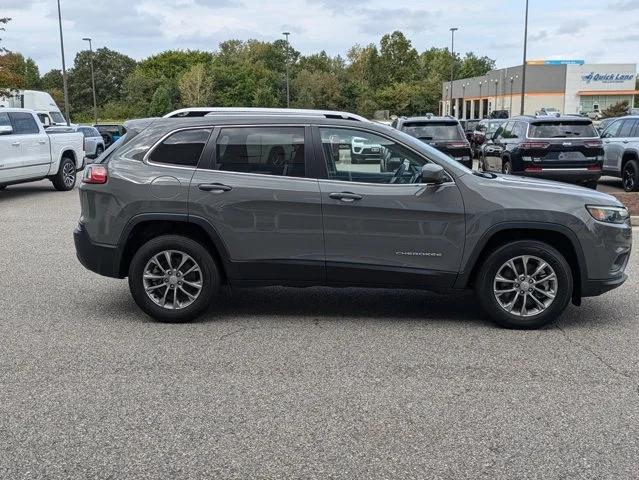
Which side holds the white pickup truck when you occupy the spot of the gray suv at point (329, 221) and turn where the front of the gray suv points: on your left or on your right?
on your left

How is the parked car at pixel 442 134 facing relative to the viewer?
away from the camera

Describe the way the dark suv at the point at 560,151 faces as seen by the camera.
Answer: facing away from the viewer and to the left of the viewer

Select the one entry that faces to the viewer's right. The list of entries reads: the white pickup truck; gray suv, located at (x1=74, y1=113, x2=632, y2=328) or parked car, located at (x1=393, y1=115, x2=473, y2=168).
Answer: the gray suv

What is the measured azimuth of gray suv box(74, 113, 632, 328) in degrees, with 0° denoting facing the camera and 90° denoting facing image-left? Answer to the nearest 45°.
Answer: approximately 270°

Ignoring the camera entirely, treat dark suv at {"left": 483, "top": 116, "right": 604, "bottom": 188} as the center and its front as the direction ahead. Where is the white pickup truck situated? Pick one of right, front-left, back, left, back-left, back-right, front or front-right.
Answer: front-left

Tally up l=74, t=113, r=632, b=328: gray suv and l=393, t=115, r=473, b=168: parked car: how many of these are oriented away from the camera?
1

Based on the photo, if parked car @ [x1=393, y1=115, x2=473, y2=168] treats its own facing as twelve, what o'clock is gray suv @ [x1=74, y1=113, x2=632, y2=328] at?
The gray suv is roughly at 6 o'clock from the parked car.

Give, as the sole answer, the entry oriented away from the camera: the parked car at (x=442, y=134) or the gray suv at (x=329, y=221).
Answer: the parked car

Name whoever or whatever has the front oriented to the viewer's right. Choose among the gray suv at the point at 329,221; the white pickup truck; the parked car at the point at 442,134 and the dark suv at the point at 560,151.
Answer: the gray suv
